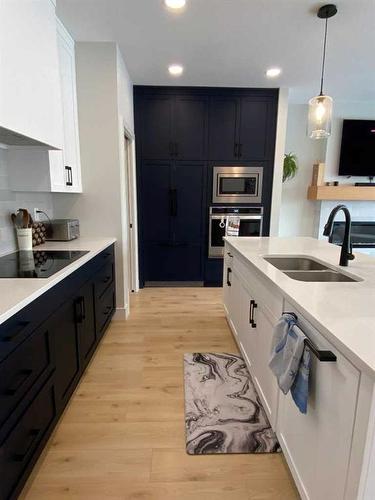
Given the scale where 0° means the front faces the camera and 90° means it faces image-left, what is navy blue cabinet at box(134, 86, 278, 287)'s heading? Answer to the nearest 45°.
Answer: approximately 0°

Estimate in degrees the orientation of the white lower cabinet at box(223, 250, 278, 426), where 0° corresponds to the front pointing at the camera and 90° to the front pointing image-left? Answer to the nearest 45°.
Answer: approximately 90°

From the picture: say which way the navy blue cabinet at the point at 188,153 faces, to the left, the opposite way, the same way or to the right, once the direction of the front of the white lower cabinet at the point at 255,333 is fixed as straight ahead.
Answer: to the left

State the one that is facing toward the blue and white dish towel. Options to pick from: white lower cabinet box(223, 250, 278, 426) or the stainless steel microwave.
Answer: the stainless steel microwave

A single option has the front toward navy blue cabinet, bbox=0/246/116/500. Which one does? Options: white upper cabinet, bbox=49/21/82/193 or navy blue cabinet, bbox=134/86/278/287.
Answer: navy blue cabinet, bbox=134/86/278/287

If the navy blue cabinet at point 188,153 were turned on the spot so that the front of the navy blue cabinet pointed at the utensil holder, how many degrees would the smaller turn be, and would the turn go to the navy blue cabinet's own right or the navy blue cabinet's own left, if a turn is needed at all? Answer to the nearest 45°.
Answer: approximately 45° to the navy blue cabinet's own right

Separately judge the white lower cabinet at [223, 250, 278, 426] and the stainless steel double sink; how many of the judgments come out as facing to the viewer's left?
2

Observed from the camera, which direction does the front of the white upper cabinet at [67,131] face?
facing to the right of the viewer
